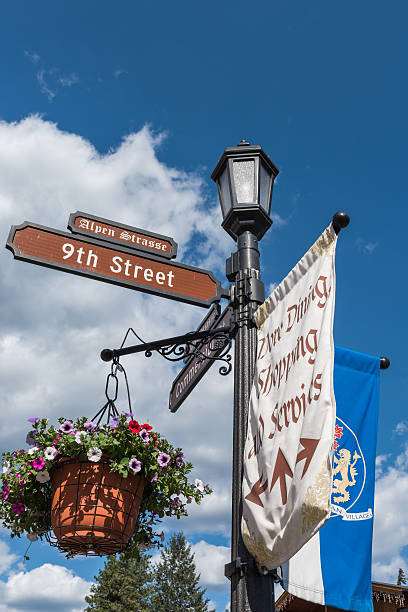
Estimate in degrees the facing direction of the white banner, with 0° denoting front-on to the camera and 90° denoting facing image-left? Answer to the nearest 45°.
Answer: approximately 45°

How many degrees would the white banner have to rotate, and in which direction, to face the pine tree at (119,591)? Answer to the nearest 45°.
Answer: approximately 135° to its right

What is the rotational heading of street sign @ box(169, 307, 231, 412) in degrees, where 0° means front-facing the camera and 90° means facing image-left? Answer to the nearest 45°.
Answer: approximately 45°

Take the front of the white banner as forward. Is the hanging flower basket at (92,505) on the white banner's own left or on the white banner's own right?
on the white banner's own right

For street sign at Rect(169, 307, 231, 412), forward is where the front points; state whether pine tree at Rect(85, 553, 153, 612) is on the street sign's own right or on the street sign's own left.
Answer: on the street sign's own right

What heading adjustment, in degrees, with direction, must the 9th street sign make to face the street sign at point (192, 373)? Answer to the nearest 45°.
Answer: approximately 135° to its left
